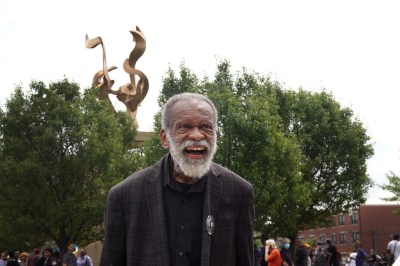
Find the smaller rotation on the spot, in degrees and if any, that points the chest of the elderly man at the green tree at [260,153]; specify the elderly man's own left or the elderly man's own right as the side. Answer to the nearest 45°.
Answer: approximately 180°

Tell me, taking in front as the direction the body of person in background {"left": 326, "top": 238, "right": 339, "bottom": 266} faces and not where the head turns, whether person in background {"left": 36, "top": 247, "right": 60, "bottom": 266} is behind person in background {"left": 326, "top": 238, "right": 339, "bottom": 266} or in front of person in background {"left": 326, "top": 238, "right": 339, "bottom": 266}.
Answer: in front

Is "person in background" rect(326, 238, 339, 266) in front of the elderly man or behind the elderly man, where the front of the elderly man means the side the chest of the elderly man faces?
behind

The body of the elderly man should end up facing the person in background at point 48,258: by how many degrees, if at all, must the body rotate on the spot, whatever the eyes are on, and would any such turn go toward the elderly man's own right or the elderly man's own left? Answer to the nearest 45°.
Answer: approximately 180°

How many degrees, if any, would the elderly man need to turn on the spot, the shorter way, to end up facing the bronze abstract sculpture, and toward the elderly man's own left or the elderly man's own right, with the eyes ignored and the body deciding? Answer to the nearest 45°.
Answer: approximately 180°

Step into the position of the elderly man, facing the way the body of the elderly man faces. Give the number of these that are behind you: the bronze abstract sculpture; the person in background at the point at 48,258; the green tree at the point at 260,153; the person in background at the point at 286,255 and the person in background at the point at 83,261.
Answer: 5

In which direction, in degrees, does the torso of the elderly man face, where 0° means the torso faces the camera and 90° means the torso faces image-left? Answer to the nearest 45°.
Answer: approximately 0°
